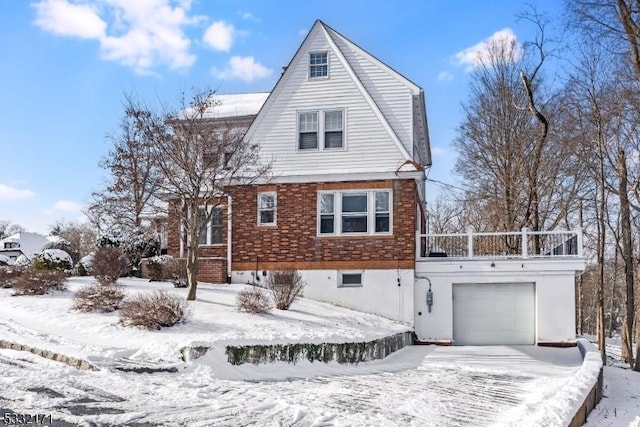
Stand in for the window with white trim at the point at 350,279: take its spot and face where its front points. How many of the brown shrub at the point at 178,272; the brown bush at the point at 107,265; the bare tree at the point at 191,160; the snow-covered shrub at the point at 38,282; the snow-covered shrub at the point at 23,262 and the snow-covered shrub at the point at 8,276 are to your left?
0

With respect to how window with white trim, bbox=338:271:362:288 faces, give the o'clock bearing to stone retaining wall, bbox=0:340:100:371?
The stone retaining wall is roughly at 1 o'clock from the window with white trim.

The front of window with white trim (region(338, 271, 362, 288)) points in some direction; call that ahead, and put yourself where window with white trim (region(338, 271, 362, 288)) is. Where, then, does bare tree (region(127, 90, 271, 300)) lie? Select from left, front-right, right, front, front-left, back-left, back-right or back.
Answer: front-right

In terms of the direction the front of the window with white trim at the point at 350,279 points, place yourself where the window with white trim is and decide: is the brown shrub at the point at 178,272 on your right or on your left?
on your right

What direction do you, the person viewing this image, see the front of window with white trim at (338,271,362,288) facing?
facing the viewer

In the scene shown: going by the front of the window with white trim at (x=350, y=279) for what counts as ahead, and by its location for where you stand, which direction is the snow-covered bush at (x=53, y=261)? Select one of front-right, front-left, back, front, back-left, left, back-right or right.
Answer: right

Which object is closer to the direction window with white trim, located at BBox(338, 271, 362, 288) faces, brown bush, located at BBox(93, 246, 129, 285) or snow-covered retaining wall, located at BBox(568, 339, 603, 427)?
the snow-covered retaining wall

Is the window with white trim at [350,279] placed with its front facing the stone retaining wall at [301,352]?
yes

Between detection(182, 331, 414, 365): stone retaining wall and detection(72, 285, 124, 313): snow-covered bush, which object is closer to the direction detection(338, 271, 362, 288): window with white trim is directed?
the stone retaining wall

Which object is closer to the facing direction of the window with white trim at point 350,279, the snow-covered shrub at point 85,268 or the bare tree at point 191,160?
the bare tree

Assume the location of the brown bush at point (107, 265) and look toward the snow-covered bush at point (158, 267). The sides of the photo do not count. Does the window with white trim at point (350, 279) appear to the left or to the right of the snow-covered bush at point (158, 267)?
right

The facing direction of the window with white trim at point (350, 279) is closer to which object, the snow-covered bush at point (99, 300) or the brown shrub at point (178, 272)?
the snow-covered bush

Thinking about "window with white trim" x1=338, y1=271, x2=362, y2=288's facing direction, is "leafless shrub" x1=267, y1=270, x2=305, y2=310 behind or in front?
in front

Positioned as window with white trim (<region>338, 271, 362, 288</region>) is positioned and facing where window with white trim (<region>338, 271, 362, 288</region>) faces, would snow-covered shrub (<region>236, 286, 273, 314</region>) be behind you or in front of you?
in front
